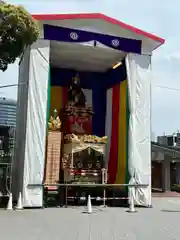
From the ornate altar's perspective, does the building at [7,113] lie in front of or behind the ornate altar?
behind

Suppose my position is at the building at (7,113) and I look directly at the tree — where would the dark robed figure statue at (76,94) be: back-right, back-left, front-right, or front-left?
front-left

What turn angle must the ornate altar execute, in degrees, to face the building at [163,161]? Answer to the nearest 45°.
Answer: approximately 135° to its left

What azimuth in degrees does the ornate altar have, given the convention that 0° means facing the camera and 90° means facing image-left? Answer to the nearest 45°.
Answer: approximately 0°
